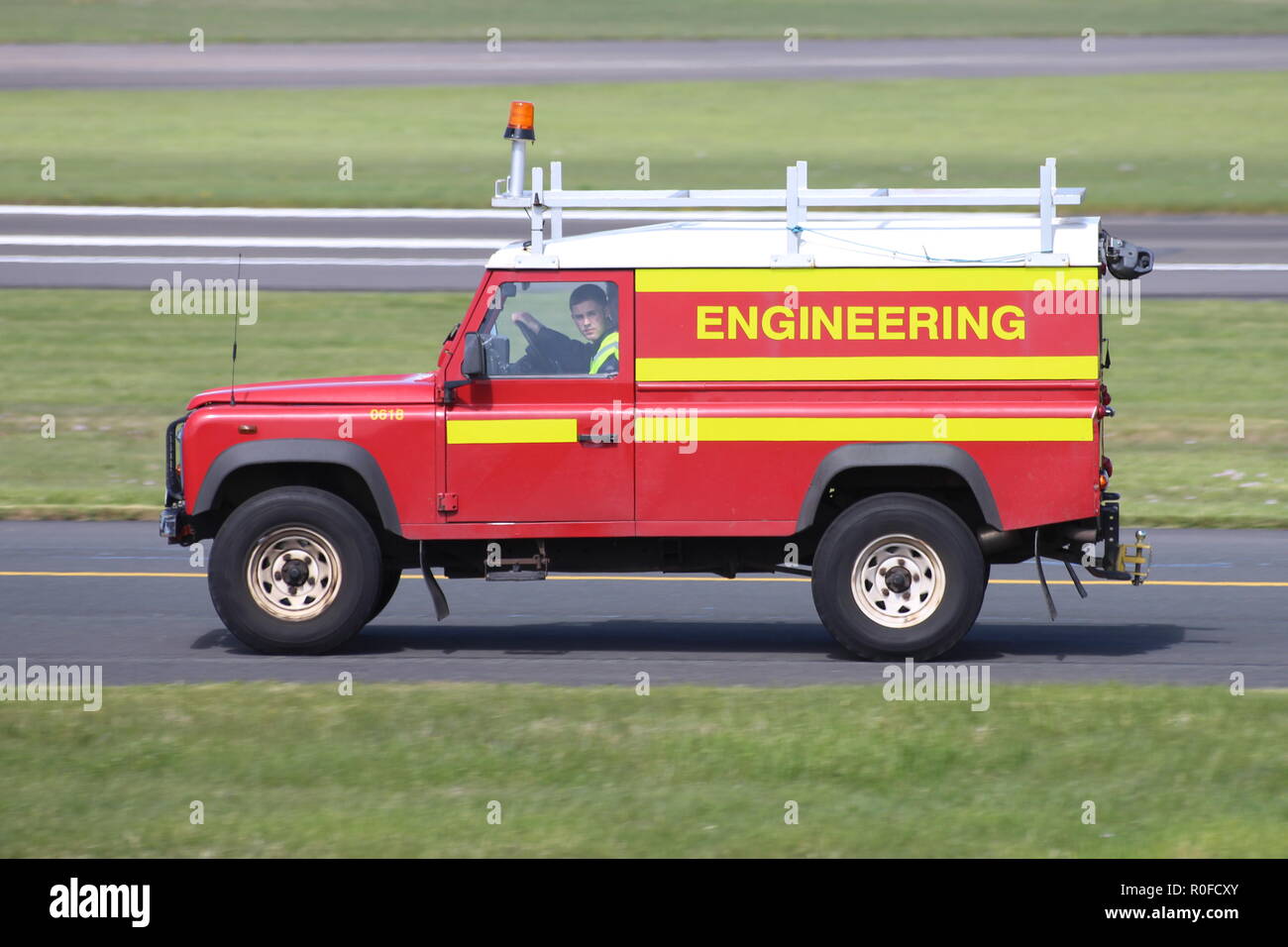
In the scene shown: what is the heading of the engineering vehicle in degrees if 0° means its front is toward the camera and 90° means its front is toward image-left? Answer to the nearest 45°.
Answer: approximately 90°
